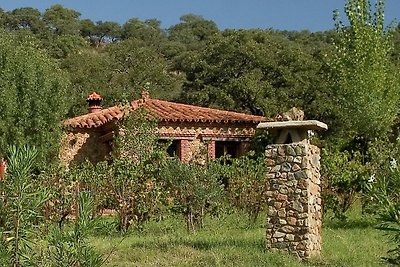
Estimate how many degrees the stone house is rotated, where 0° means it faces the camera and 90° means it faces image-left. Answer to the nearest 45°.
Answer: approximately 0°

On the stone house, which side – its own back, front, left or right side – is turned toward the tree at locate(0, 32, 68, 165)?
right

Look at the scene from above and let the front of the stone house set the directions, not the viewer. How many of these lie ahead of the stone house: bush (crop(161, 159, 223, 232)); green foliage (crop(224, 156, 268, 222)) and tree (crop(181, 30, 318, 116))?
2

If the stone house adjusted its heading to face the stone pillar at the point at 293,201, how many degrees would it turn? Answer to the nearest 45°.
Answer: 0° — it already faces it

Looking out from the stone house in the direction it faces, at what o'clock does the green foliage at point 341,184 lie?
The green foliage is roughly at 11 o'clock from the stone house.

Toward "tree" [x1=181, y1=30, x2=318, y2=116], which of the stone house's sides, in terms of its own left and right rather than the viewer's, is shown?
back

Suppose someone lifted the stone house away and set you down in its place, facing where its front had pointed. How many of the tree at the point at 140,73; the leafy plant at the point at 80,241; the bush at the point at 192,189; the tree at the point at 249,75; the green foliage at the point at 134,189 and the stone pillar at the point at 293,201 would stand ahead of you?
4

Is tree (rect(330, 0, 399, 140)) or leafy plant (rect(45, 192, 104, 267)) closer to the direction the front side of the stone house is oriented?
the leafy plant

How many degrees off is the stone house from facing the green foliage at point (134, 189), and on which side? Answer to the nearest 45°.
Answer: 0° — it already faces it

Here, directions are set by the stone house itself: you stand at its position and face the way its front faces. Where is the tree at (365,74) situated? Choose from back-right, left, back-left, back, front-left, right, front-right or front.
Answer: left

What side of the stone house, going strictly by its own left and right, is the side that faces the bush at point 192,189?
front

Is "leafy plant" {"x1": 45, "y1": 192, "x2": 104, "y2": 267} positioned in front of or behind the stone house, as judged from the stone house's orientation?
in front
